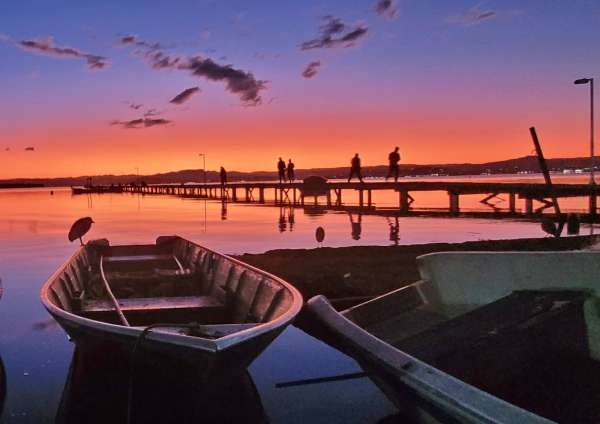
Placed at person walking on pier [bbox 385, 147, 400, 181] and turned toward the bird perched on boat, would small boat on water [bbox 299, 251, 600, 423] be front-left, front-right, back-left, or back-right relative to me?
front-left

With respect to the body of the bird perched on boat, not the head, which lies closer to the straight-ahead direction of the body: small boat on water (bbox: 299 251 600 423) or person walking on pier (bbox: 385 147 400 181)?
the person walking on pier

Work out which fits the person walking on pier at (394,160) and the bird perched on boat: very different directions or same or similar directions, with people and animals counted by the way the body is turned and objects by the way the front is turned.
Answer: same or similar directions
